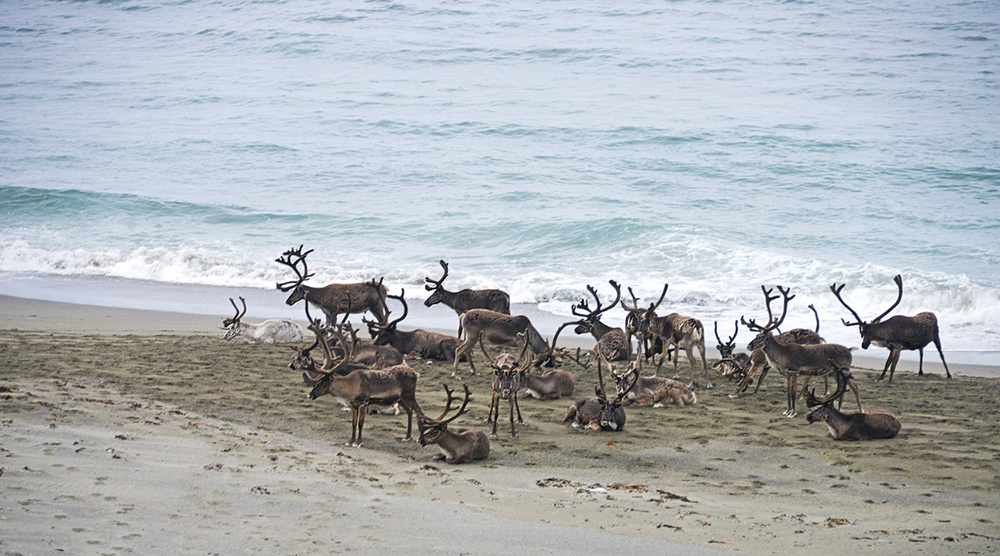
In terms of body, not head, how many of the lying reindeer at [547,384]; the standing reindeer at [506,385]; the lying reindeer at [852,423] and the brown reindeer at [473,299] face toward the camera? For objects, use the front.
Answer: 1

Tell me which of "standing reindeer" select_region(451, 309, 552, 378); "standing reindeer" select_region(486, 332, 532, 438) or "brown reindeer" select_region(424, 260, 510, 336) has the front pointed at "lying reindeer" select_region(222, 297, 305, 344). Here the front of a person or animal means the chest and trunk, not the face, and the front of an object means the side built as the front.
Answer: the brown reindeer

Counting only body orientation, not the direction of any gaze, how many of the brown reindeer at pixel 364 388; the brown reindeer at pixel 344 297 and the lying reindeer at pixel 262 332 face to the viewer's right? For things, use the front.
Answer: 0

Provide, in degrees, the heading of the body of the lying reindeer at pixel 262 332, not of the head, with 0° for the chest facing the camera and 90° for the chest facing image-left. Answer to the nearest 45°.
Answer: approximately 90°

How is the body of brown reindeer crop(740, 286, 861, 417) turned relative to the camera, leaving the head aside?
to the viewer's left

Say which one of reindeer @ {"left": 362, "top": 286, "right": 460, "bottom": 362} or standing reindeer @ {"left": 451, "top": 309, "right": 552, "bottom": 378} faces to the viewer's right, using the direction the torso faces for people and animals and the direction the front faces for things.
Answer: the standing reindeer

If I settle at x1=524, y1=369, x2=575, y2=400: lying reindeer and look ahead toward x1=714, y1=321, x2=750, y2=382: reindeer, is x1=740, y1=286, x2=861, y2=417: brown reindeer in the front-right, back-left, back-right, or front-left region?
front-right

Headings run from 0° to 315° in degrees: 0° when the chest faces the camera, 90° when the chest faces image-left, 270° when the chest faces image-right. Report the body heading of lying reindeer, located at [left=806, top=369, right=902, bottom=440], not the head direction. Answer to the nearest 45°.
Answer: approximately 90°

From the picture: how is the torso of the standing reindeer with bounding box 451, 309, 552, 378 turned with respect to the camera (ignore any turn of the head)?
to the viewer's right

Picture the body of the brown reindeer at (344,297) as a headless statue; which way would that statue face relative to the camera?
to the viewer's left

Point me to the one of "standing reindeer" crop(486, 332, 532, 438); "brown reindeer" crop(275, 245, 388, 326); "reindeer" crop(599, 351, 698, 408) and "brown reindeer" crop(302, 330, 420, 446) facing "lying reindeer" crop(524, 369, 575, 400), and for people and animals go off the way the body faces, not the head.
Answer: the reindeer

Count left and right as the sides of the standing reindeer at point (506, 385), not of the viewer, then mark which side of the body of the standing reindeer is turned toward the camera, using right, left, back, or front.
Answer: front

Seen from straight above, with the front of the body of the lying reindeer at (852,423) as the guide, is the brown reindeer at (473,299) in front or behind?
in front

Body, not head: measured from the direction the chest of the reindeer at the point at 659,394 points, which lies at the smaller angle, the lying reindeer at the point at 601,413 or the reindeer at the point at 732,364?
the lying reindeer

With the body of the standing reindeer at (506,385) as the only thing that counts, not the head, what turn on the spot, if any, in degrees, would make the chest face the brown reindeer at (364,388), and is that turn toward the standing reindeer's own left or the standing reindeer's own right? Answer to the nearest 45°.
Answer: approximately 90° to the standing reindeer's own right
